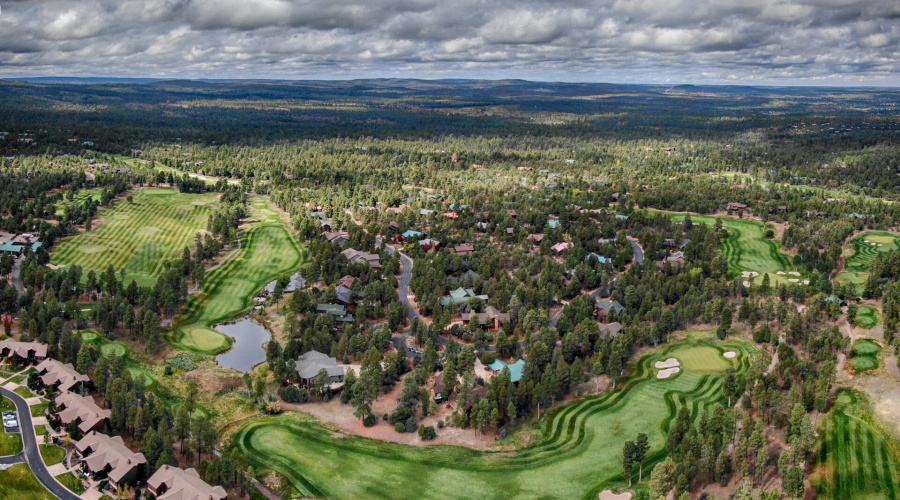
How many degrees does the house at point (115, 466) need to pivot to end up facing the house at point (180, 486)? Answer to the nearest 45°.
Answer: approximately 90° to its left

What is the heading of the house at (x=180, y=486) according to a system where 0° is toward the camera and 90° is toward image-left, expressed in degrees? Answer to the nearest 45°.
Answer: approximately 45°

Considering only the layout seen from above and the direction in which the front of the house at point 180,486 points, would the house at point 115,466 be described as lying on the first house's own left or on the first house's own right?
on the first house's own right

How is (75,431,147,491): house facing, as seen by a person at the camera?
facing the viewer and to the left of the viewer

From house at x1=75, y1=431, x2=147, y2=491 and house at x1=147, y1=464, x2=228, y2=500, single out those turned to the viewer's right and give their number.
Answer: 0
